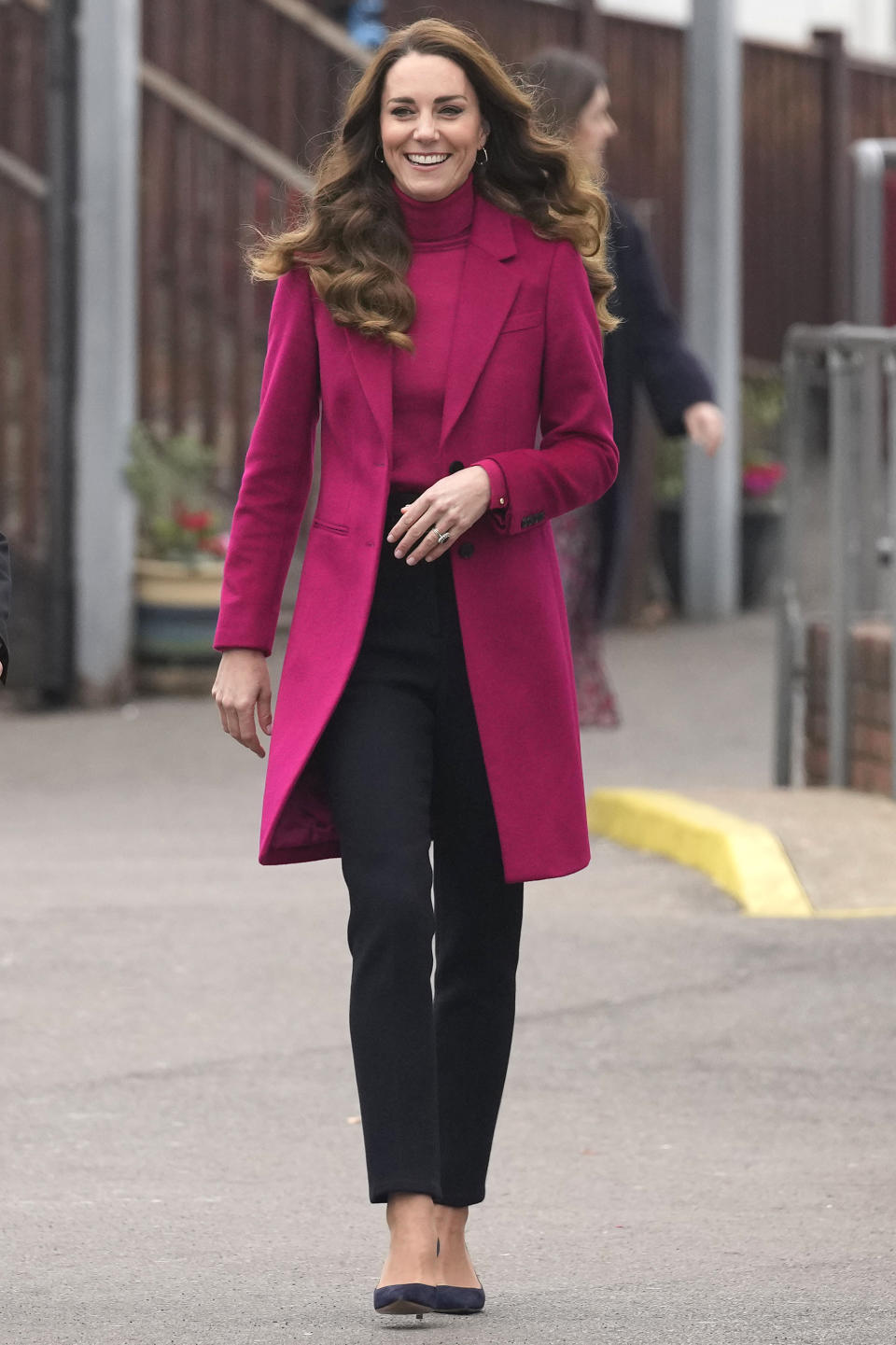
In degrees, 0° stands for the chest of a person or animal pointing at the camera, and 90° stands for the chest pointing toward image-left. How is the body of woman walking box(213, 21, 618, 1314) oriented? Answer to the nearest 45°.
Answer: approximately 0°

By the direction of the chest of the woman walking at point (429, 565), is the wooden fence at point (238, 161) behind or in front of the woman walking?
behind
